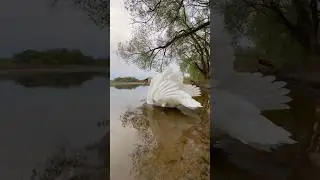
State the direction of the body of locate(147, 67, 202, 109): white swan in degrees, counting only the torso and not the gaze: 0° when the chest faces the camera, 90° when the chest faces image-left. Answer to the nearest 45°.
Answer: approximately 90°
